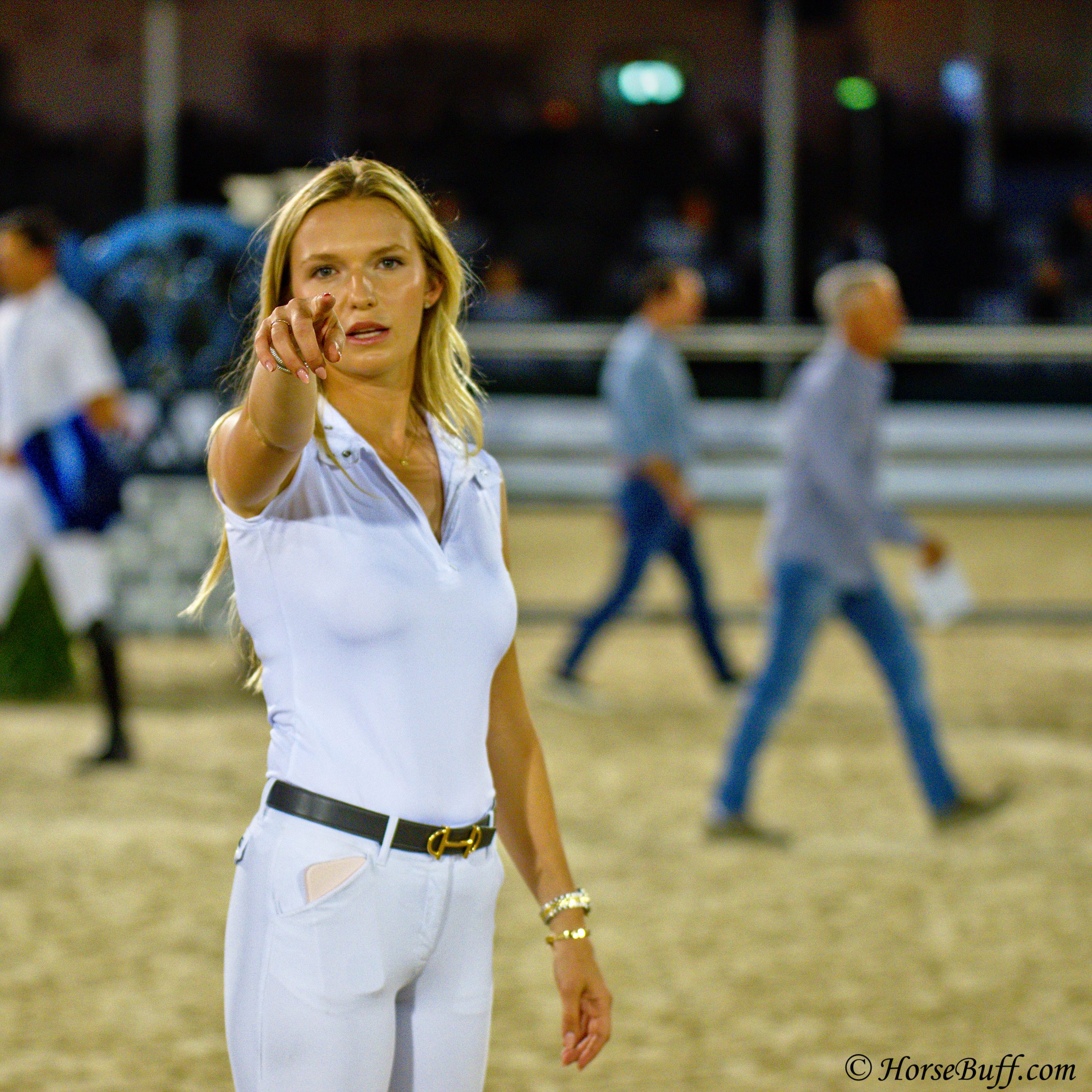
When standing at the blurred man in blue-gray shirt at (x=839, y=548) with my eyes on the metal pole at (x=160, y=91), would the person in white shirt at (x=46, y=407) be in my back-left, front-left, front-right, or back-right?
front-left

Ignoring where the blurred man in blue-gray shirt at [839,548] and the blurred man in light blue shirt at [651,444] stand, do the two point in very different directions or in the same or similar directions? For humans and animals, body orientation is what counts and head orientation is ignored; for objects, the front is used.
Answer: same or similar directions

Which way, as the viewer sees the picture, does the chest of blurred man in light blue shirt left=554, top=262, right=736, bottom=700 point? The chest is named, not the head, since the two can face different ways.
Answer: to the viewer's right

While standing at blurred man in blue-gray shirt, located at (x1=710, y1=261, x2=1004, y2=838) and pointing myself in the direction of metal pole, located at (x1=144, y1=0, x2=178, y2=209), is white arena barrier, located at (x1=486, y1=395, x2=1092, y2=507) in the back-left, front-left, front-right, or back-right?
front-right

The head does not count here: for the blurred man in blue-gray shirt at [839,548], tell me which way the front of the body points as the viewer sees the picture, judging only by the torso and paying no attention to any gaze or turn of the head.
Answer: to the viewer's right

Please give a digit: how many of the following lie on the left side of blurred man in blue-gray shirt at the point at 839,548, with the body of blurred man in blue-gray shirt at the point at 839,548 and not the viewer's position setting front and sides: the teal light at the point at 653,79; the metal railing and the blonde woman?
2

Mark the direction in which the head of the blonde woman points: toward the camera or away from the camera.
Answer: toward the camera

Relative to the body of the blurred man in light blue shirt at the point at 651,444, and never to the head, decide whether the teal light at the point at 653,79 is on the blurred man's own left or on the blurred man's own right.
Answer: on the blurred man's own left

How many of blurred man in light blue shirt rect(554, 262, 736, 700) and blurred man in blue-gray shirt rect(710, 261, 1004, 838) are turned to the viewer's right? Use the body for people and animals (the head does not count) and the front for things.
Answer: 2

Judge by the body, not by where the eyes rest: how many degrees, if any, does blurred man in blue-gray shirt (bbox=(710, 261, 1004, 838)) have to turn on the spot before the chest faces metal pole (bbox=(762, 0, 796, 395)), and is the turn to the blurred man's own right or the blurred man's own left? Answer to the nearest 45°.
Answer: approximately 90° to the blurred man's own left

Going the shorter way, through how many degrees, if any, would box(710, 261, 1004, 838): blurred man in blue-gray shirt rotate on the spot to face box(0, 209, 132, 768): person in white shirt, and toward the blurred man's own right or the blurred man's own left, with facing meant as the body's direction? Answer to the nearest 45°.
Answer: approximately 180°
